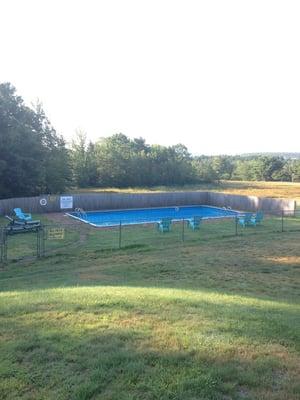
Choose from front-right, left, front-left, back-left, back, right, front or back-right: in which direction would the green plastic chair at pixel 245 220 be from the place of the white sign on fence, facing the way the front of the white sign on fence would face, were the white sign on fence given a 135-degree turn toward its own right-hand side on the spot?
back

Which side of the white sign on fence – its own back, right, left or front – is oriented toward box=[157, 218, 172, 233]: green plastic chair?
front

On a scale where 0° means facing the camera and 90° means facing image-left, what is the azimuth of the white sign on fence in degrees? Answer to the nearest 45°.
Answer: approximately 0°

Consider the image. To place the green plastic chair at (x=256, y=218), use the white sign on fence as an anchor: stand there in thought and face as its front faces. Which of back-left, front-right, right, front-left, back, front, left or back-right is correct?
front-left

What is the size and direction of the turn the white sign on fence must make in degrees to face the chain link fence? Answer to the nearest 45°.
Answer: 0° — it already faces it
